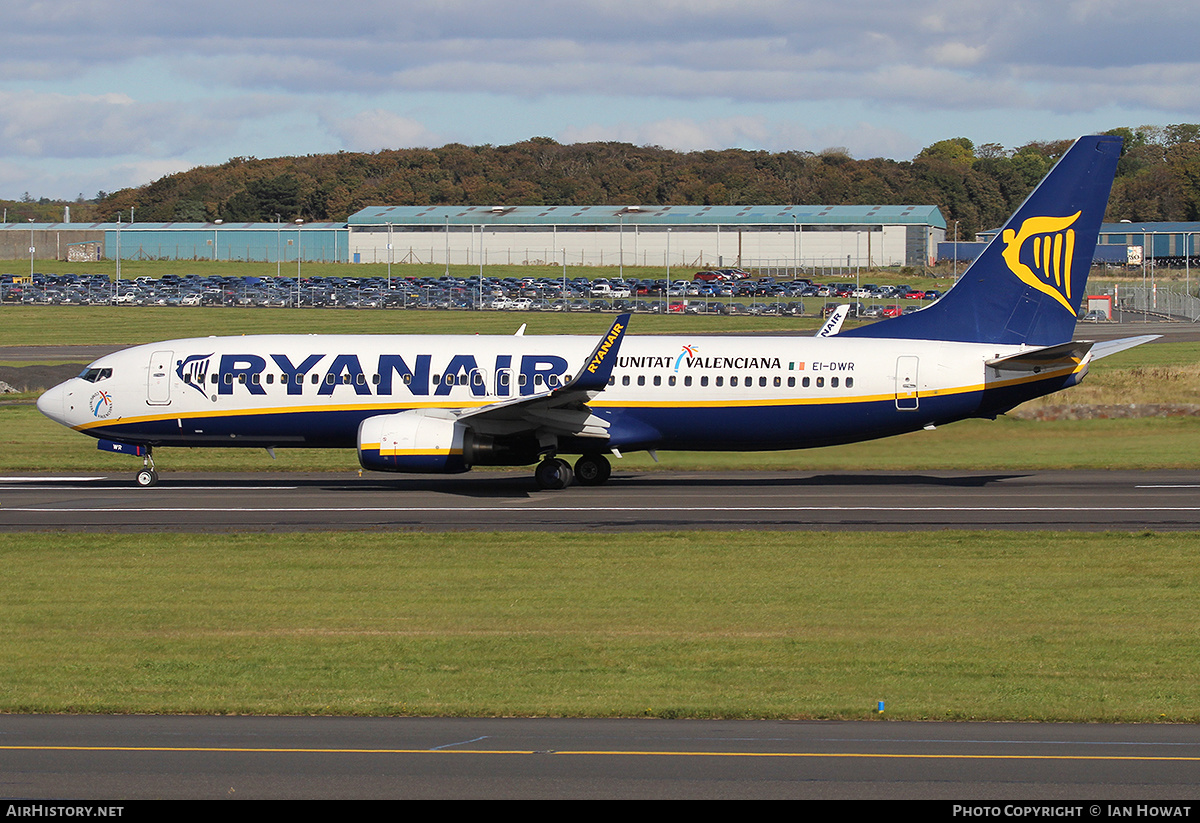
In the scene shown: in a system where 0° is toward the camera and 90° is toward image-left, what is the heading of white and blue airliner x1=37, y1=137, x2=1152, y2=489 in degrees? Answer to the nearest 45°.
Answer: approximately 90°
